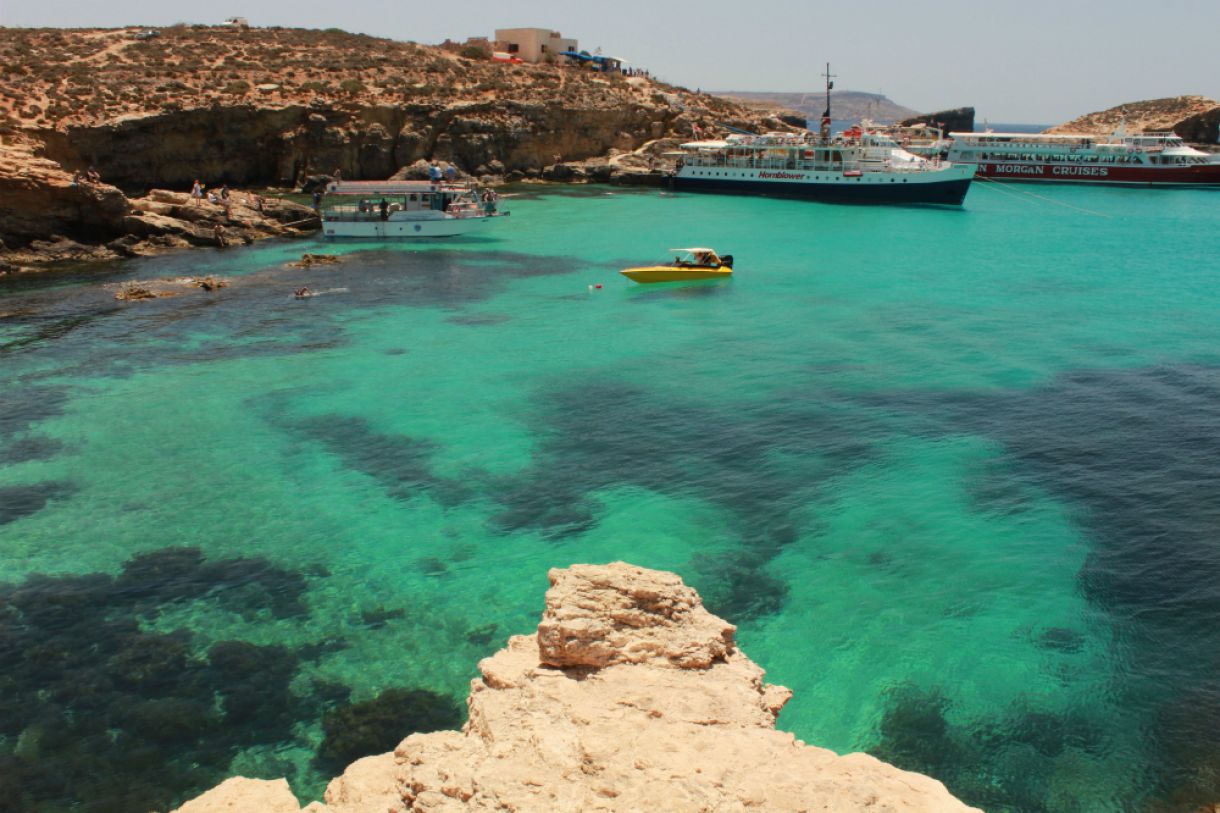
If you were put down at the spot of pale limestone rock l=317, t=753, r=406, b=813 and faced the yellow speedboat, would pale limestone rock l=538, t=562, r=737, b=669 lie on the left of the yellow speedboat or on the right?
right

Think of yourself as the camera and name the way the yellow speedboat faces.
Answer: facing to the left of the viewer

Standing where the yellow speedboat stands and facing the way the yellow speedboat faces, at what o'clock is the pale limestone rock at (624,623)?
The pale limestone rock is roughly at 9 o'clock from the yellow speedboat.

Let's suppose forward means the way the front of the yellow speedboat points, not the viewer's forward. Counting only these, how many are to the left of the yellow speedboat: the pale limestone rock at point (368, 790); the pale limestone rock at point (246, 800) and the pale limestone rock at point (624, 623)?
3

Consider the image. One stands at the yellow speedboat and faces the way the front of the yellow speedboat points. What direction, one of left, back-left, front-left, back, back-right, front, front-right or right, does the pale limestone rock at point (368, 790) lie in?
left

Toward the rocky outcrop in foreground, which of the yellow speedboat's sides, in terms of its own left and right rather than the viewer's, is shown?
left
